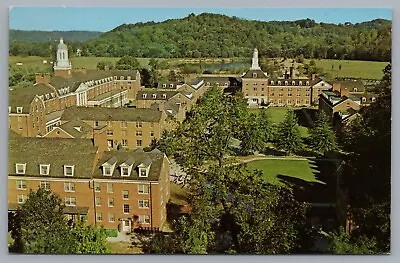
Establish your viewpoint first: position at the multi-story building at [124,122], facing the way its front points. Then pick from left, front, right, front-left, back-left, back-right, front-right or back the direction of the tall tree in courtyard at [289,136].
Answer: left

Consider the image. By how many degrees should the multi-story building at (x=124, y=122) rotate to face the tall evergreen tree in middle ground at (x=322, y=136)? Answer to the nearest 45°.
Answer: approximately 90° to its left

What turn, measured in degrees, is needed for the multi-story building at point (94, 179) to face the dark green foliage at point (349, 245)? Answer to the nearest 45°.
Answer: approximately 90° to its left

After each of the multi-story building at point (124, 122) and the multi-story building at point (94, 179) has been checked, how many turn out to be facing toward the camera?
2

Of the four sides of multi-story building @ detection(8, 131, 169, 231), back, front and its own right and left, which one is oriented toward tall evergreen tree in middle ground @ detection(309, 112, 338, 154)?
left

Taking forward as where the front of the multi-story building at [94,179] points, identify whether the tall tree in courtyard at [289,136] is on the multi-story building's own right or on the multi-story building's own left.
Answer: on the multi-story building's own left

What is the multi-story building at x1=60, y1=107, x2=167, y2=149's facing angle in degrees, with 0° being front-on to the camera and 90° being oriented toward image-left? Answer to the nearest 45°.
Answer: approximately 0°
